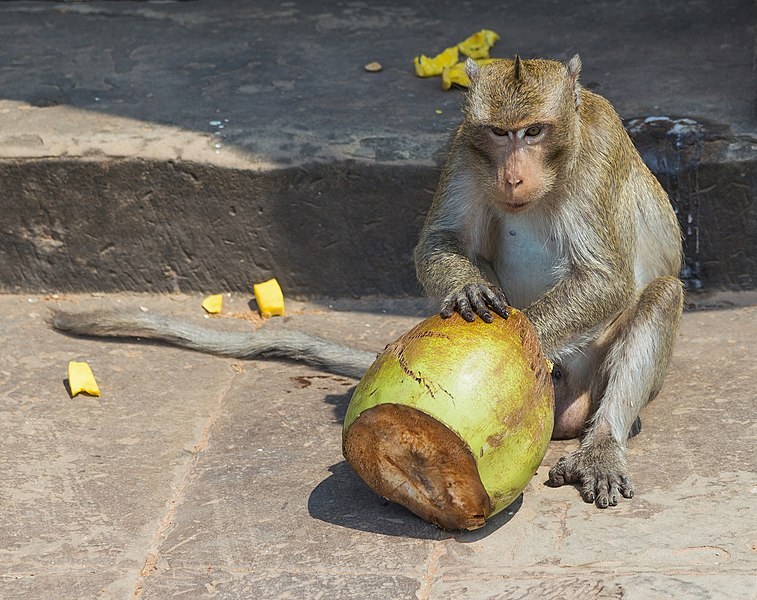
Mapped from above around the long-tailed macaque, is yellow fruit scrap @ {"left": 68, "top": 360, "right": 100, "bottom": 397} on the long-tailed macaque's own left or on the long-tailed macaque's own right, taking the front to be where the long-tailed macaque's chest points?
on the long-tailed macaque's own right

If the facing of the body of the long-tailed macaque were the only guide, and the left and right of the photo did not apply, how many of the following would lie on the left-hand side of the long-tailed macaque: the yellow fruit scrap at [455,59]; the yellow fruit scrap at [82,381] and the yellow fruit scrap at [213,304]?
0

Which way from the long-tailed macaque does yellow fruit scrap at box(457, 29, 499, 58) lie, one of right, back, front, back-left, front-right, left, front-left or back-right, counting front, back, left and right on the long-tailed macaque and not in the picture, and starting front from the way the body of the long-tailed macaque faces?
back-right

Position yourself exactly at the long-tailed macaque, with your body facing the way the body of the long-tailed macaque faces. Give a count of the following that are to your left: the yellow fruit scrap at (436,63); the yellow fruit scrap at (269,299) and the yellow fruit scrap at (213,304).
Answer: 0

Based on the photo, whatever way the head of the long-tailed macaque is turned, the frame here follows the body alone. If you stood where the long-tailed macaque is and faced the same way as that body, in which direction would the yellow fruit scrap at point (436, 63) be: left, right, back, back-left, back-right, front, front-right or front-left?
back-right

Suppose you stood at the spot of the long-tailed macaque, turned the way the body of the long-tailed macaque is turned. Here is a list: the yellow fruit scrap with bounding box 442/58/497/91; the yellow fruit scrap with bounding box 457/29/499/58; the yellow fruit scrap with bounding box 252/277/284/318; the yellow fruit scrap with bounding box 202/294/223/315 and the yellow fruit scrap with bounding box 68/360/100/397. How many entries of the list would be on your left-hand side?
0

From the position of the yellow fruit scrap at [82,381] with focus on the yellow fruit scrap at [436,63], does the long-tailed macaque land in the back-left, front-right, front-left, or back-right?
front-right

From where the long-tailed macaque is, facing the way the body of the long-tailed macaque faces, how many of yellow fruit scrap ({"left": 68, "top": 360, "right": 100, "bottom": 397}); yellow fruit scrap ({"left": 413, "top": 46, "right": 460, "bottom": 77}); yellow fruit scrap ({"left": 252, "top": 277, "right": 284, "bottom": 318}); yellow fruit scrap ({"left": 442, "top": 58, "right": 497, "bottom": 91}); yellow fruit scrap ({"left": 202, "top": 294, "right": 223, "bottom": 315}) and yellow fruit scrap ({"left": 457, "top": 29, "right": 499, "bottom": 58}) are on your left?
0

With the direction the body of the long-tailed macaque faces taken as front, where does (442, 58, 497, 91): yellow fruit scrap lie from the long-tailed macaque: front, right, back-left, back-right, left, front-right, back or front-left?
back-right

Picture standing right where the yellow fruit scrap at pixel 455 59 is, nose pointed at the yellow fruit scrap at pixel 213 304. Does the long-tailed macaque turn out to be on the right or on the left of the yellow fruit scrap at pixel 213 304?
left

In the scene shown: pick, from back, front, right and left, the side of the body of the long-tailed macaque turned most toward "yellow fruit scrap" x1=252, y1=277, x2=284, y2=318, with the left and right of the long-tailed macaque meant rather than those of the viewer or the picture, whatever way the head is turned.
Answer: right

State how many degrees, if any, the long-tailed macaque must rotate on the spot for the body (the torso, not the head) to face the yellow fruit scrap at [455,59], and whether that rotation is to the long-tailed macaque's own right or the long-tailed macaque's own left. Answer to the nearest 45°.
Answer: approximately 135° to the long-tailed macaque's own right

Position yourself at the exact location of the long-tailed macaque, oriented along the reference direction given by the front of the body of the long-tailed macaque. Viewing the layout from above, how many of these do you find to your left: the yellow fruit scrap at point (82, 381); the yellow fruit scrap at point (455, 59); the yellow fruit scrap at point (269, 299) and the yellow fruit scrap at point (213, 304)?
0

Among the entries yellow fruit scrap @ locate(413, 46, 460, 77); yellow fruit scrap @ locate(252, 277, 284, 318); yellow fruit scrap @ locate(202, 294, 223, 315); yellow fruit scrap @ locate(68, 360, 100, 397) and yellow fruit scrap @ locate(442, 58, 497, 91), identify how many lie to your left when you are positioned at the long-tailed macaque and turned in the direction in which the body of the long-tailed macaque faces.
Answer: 0

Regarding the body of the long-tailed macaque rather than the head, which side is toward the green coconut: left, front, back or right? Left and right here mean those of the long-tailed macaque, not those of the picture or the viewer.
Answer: front

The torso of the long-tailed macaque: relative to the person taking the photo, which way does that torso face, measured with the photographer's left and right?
facing the viewer and to the left of the viewer
